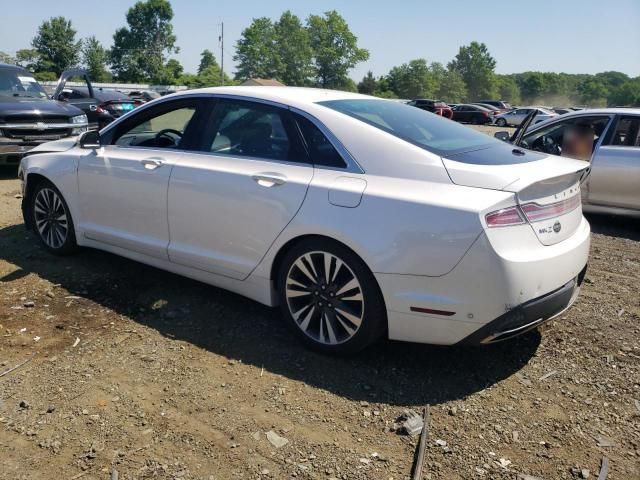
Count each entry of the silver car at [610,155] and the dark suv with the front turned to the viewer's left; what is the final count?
1

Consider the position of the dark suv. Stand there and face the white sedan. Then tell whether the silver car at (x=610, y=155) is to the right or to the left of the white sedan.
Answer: left

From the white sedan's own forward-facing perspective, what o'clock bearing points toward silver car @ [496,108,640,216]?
The silver car is roughly at 3 o'clock from the white sedan.

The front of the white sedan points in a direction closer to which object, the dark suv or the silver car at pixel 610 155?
the dark suv

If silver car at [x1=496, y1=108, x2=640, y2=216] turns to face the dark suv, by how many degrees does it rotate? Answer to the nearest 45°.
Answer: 0° — it already faces it

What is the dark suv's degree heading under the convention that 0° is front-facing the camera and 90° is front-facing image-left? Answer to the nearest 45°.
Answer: approximately 315°

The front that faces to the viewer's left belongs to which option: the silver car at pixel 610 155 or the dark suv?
the silver car

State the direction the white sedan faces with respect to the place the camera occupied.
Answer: facing away from the viewer and to the left of the viewer

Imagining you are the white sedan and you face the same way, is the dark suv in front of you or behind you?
in front

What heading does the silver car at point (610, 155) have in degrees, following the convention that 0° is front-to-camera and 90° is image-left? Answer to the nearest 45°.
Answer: approximately 90°
